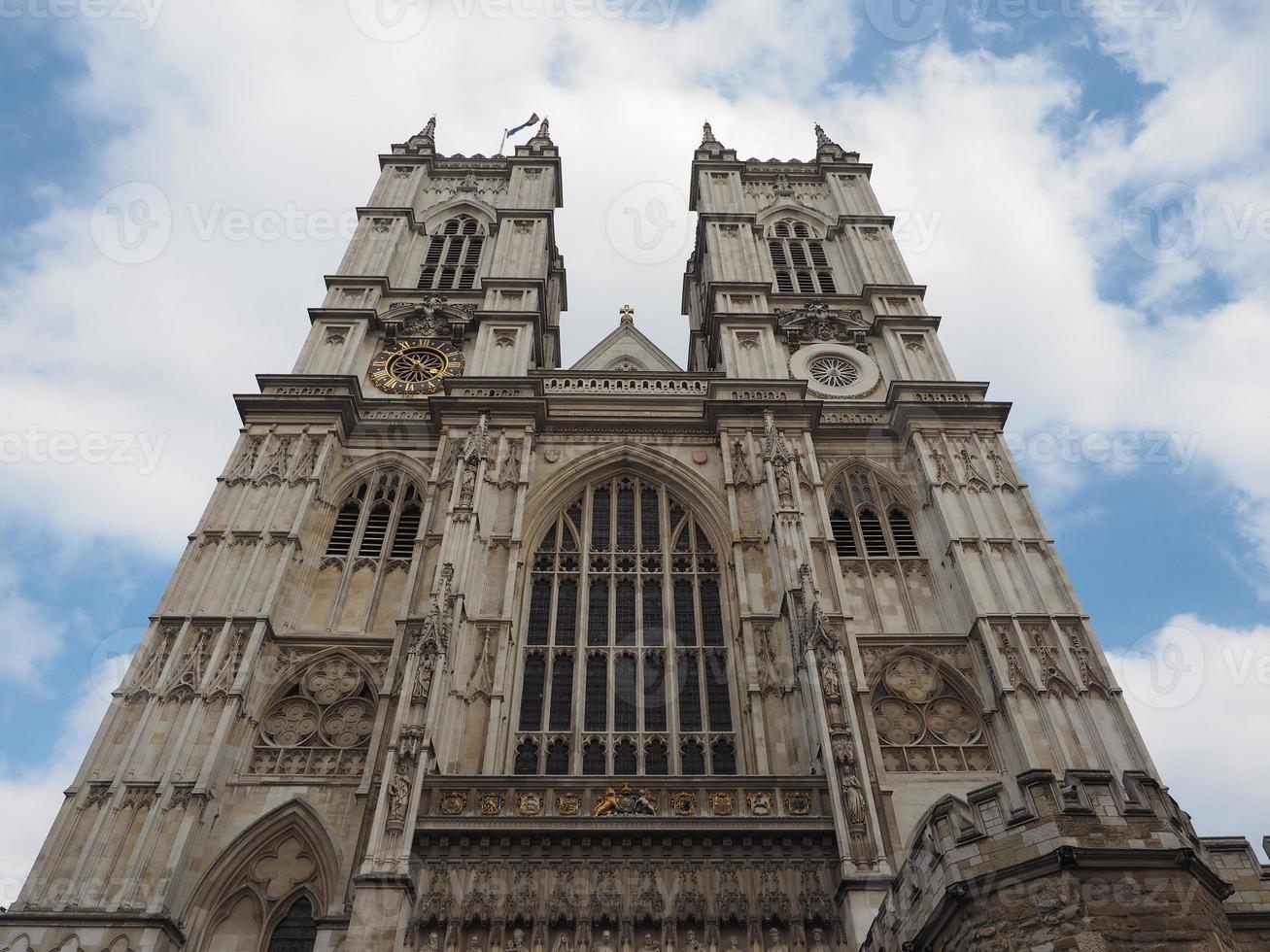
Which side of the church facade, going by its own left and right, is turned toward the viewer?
front
